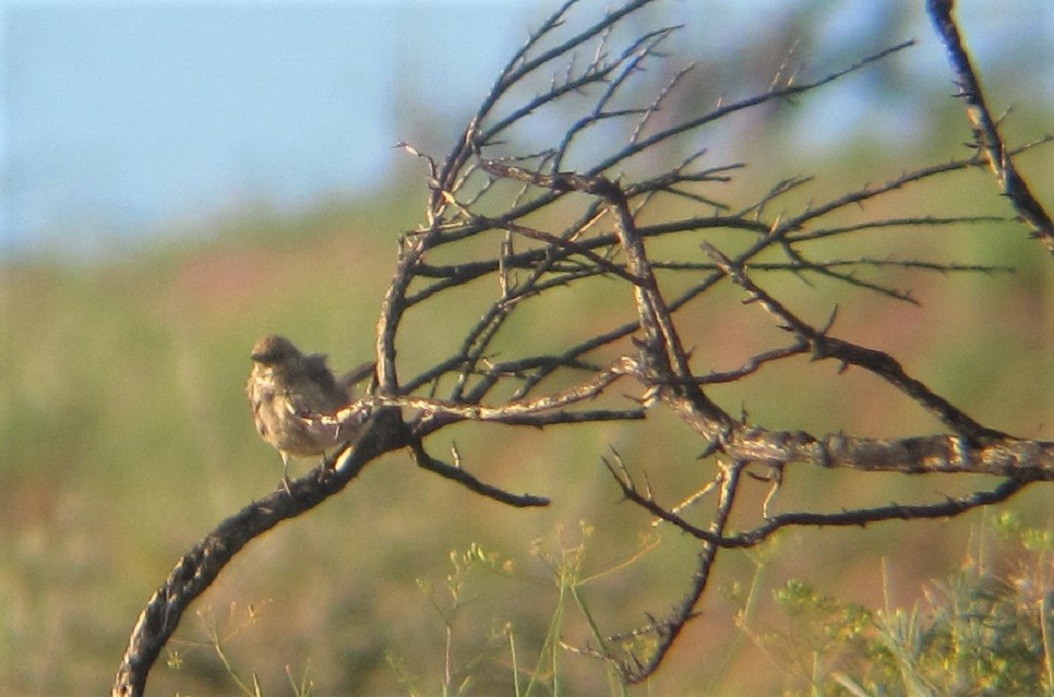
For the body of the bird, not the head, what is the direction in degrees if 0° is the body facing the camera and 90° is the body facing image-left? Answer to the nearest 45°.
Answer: approximately 45°

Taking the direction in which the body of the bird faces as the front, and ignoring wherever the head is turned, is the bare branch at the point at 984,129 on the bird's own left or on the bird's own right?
on the bird's own left
